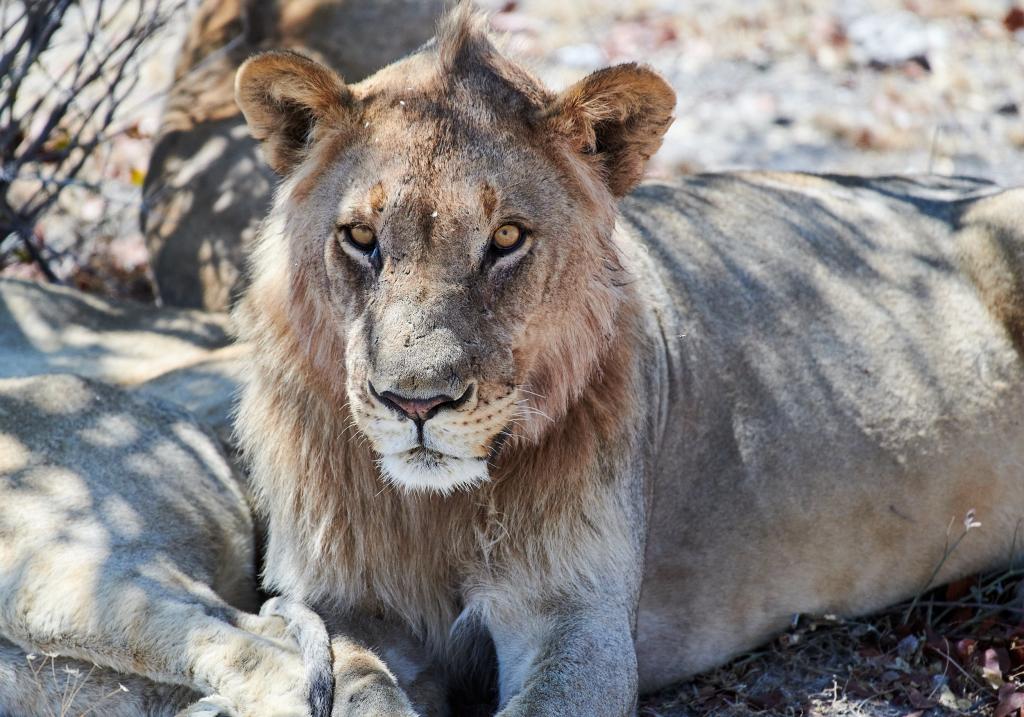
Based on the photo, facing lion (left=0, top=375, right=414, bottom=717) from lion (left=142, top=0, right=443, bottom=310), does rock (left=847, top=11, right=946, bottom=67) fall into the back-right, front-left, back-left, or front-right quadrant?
back-left

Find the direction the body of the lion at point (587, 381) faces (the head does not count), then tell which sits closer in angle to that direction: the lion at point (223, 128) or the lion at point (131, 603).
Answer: the lion at point (131, 603)

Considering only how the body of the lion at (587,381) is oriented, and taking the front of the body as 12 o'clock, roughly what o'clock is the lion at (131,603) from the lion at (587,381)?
the lion at (131,603) is roughly at 1 o'clock from the lion at (587,381).

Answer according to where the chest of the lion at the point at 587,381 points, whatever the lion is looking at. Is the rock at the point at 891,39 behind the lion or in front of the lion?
behind

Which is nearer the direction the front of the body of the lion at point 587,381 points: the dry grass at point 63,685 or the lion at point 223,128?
the dry grass

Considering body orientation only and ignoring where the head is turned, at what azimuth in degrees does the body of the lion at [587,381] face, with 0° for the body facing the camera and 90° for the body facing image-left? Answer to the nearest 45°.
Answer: approximately 45°

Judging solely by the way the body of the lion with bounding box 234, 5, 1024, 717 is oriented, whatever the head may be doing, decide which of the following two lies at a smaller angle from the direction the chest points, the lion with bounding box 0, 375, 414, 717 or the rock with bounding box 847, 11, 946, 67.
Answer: the lion

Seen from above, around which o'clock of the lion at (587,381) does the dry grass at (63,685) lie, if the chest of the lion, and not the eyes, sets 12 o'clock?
The dry grass is roughly at 1 o'clock from the lion.
